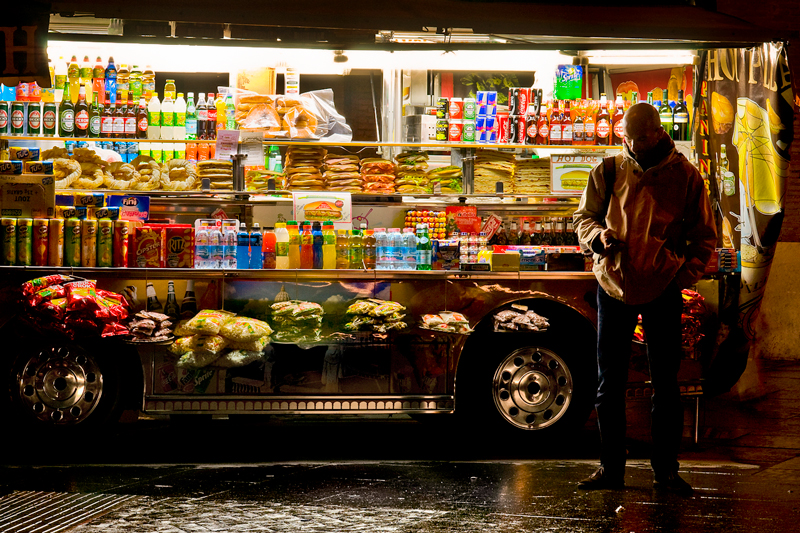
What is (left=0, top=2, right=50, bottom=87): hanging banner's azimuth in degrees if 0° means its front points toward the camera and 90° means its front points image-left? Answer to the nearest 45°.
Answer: approximately 0°

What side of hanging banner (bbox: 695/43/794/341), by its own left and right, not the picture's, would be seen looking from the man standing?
front

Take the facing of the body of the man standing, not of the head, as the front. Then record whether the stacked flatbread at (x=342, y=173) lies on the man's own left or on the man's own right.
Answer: on the man's own right

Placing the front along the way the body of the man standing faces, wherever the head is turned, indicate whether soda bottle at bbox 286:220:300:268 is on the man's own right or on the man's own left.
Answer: on the man's own right

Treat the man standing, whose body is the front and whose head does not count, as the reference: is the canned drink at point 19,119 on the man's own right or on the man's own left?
on the man's own right

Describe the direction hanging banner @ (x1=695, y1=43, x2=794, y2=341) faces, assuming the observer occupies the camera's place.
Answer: facing the viewer

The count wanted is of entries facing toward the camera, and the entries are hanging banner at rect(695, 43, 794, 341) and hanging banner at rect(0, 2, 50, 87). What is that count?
2

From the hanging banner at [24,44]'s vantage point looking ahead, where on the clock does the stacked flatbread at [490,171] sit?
The stacked flatbread is roughly at 9 o'clock from the hanging banner.

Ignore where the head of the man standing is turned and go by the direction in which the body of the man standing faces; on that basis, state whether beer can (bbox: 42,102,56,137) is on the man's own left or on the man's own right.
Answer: on the man's own right

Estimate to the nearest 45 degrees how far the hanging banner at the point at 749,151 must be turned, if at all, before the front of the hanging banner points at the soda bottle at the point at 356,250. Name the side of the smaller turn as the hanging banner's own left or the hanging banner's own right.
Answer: approximately 45° to the hanging banner's own right
